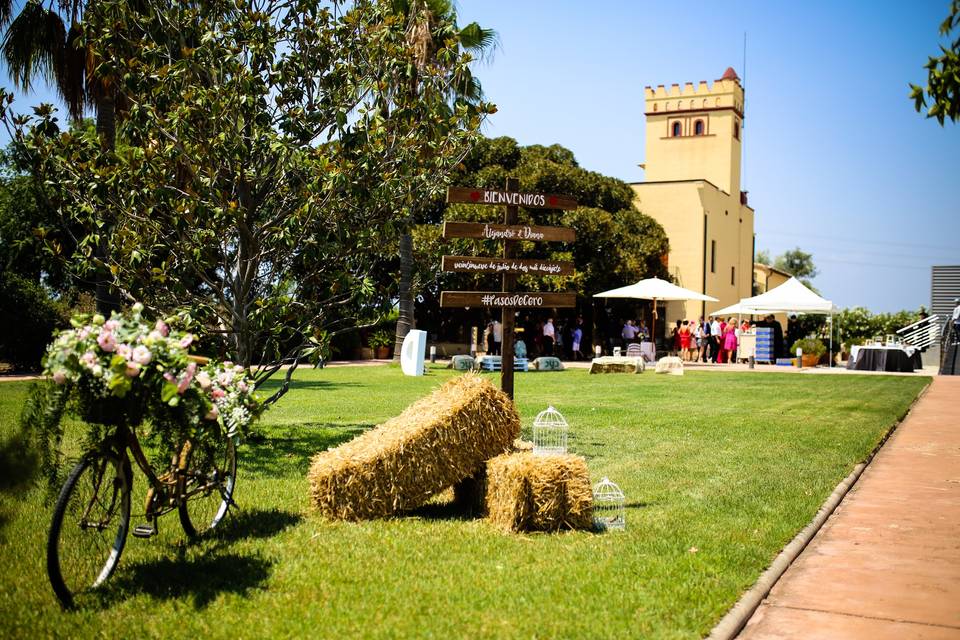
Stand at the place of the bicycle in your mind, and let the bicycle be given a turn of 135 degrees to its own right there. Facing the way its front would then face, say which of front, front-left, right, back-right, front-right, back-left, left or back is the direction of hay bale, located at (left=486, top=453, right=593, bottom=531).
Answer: right

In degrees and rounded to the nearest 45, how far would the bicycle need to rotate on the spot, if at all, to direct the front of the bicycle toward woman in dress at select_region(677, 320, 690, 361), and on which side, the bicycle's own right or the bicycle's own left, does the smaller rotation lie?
approximately 180°

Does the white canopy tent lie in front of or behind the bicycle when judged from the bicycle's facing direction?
behind

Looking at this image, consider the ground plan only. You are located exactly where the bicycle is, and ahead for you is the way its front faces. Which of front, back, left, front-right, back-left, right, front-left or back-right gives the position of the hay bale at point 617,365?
back

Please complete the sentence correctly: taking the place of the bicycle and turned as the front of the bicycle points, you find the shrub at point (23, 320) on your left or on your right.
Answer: on your right

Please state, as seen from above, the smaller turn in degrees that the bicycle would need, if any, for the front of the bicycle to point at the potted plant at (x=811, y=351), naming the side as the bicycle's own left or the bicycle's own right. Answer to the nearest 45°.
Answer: approximately 180°

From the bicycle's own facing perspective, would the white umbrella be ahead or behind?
behind

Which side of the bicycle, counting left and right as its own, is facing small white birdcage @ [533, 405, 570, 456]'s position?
back

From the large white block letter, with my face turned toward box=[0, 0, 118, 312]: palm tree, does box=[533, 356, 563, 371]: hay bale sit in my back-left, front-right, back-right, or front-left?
back-right

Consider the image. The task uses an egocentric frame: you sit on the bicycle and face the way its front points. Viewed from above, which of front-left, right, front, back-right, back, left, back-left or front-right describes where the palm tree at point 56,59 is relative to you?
back-right

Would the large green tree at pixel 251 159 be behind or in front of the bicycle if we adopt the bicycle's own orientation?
behind

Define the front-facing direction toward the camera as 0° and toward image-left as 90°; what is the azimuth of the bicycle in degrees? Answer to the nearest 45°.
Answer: approximately 45°

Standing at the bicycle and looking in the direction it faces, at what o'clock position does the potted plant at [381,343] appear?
The potted plant is roughly at 5 o'clock from the bicycle.
